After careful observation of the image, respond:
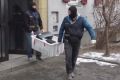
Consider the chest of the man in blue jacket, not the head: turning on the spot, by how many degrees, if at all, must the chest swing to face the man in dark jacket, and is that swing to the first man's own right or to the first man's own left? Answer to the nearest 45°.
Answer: approximately 135° to the first man's own right

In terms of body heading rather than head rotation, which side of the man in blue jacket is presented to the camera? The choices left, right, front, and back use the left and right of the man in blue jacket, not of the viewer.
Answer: front
